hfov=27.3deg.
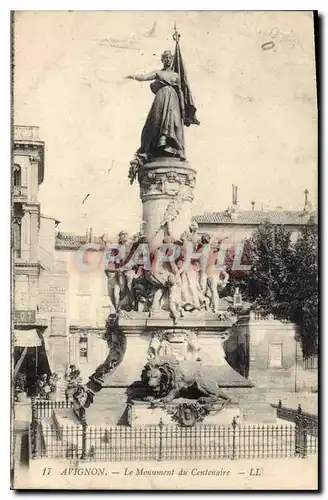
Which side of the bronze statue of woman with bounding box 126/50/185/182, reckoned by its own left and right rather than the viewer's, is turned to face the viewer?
front
